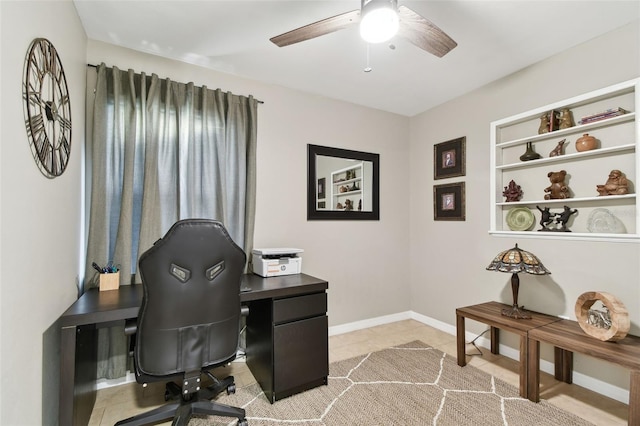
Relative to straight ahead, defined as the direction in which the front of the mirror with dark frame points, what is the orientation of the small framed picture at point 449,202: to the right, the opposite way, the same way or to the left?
to the right

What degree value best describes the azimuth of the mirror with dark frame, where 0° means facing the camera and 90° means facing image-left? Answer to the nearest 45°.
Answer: approximately 315°

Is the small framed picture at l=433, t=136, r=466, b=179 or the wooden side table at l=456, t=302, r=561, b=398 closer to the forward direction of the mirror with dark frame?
the wooden side table

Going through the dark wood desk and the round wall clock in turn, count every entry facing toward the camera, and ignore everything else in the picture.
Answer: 1

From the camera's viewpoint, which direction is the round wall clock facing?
to the viewer's right

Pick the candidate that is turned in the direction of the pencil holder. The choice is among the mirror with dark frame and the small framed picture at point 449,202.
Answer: the small framed picture

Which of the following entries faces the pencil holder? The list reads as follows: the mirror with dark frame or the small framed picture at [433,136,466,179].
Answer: the small framed picture

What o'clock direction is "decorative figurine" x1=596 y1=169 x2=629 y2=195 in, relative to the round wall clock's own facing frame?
The decorative figurine is roughly at 1 o'clock from the round wall clock.

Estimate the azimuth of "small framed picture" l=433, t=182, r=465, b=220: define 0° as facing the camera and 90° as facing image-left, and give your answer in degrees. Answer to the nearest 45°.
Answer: approximately 45°
